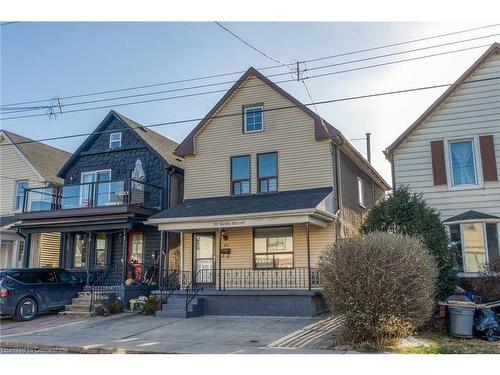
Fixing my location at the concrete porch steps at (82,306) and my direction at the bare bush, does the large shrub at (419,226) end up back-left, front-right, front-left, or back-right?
front-left

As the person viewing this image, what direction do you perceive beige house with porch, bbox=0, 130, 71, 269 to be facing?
facing the viewer and to the left of the viewer

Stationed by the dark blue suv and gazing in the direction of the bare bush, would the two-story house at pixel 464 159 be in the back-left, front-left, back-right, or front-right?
front-left

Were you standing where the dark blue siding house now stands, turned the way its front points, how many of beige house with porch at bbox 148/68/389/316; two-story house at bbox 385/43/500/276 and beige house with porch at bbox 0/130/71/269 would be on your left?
2

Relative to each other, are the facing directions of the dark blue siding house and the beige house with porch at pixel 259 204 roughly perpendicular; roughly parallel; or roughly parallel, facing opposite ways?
roughly parallel

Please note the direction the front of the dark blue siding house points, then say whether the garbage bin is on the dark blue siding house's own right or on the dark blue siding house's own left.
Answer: on the dark blue siding house's own left

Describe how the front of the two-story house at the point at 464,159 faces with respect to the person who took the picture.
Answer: facing the viewer

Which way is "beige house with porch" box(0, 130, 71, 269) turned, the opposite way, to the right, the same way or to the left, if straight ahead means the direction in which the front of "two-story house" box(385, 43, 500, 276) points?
the same way

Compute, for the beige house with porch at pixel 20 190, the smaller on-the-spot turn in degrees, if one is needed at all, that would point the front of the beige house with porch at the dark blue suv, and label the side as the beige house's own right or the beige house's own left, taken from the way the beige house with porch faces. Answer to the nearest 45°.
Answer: approximately 45° to the beige house's own left

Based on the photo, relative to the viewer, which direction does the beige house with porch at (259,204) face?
toward the camera

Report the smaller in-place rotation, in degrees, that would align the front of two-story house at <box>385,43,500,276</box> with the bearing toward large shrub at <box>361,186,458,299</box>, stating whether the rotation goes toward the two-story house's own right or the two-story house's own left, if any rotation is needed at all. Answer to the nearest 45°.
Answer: approximately 45° to the two-story house's own right
